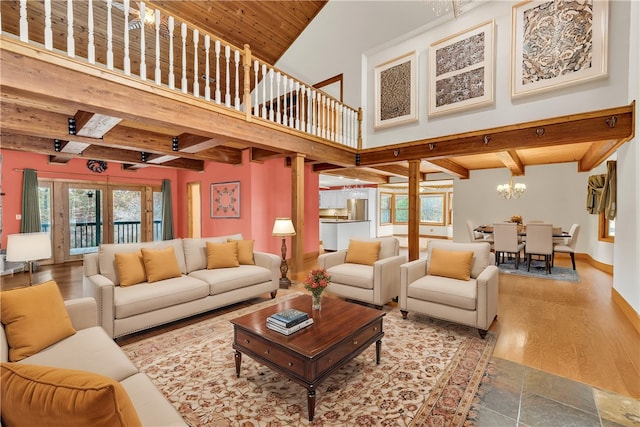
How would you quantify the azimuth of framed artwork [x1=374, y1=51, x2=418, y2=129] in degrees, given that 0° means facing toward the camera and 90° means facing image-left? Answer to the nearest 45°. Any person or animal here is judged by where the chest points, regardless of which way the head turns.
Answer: approximately 45°

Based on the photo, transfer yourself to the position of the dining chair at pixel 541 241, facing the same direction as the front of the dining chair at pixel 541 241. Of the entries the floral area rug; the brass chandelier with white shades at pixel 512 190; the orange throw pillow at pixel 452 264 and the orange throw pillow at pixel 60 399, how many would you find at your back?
3

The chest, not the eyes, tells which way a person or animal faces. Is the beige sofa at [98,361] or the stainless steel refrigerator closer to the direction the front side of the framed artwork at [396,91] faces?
the beige sofa

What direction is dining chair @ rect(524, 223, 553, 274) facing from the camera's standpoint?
away from the camera

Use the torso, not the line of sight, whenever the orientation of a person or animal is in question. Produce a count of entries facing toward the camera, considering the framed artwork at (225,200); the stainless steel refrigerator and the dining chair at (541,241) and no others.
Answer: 2

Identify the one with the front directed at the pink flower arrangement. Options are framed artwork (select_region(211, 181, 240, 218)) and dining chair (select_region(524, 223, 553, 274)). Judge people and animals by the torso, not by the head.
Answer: the framed artwork

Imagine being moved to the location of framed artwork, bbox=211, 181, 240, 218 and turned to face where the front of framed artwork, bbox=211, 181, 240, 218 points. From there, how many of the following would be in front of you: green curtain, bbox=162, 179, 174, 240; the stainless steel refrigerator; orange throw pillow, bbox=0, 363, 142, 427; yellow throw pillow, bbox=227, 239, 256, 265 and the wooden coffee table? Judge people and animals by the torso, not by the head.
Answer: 3

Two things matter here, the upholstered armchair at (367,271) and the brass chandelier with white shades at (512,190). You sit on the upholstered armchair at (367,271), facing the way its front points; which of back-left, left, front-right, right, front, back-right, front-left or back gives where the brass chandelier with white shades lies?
back

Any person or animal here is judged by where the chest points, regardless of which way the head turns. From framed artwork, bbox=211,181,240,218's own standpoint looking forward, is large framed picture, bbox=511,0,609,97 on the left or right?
on its left

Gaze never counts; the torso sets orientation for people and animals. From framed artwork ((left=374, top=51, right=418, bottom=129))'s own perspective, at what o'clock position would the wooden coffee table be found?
The wooden coffee table is roughly at 11 o'clock from the framed artwork.

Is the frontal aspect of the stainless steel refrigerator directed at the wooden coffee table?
yes
